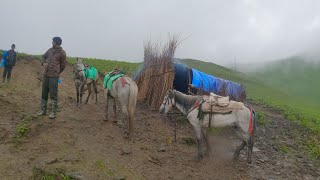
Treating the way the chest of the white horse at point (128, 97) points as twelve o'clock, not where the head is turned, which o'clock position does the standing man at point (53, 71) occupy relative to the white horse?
The standing man is roughly at 11 o'clock from the white horse.

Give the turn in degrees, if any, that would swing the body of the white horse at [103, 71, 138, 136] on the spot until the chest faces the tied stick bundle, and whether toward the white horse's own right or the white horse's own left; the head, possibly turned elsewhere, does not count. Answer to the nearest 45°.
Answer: approximately 45° to the white horse's own right

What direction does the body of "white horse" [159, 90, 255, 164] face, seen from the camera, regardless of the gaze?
to the viewer's left

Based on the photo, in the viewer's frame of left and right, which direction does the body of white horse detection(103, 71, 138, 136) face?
facing away from the viewer and to the left of the viewer

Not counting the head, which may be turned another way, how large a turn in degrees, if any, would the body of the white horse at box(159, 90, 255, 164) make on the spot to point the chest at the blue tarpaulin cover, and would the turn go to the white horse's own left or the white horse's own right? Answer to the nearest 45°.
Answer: approximately 90° to the white horse's own right
